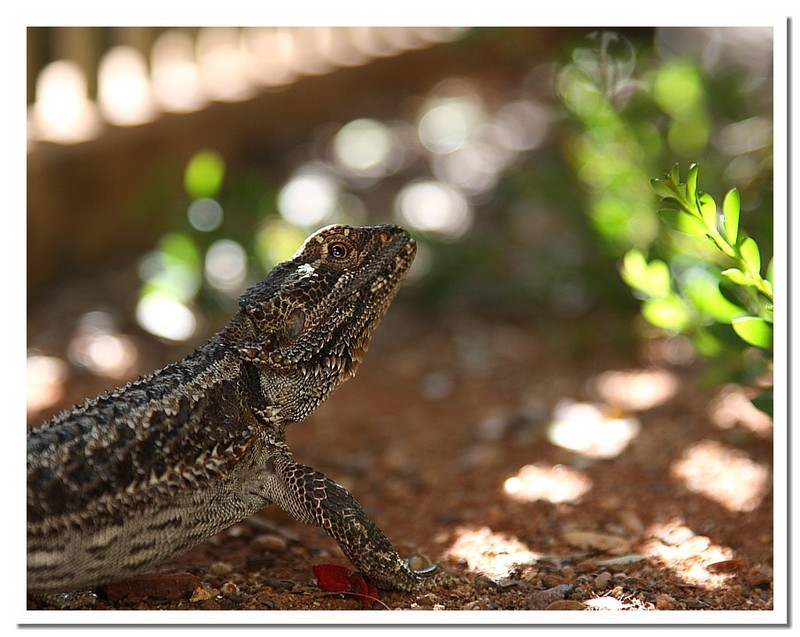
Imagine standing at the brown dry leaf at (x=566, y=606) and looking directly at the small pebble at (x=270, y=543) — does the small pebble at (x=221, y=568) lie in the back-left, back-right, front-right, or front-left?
front-left

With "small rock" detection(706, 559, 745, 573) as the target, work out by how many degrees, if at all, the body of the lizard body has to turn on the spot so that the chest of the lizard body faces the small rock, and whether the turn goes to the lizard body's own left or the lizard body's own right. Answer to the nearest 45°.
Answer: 0° — it already faces it

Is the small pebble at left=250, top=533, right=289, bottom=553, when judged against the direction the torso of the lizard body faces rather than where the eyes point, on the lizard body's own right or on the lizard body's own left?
on the lizard body's own left

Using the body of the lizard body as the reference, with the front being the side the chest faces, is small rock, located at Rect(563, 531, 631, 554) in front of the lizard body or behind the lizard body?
in front

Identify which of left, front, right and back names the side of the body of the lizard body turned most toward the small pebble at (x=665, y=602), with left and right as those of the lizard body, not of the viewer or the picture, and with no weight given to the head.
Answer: front

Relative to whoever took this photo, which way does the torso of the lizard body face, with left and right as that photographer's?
facing to the right of the viewer

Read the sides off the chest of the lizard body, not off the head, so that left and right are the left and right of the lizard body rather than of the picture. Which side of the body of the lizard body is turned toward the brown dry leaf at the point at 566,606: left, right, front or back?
front

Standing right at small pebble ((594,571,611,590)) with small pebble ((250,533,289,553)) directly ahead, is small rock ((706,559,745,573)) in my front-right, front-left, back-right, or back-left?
back-right
